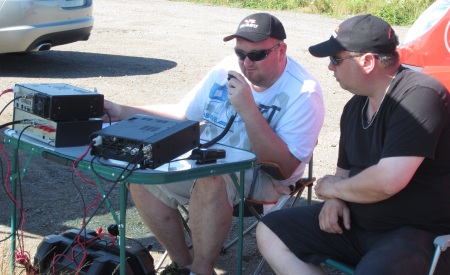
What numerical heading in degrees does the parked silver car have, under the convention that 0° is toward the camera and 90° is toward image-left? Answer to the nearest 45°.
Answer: approximately 135°

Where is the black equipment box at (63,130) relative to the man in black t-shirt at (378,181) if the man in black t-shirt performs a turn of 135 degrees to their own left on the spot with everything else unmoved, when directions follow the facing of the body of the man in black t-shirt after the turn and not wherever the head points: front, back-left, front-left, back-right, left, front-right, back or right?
back

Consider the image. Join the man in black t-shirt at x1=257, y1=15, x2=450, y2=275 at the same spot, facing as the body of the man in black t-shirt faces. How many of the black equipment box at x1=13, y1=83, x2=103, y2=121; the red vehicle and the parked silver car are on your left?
0

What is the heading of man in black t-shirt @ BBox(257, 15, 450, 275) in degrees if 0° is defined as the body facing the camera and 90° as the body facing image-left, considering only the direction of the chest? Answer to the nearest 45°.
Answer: approximately 45°

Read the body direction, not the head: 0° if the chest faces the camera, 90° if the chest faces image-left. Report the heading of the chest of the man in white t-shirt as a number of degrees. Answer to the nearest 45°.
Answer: approximately 45°

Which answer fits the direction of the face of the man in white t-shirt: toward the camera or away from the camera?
toward the camera

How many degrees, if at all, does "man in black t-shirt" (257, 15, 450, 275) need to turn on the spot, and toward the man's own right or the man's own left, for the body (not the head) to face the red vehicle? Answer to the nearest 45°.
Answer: approximately 135° to the man's own right

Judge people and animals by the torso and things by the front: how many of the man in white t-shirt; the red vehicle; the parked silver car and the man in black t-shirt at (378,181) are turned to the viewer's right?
0

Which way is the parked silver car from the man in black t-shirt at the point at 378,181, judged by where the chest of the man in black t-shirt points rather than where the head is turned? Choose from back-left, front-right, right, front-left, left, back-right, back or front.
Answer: right

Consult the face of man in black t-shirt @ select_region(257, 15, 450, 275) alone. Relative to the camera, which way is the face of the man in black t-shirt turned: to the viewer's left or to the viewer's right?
to the viewer's left

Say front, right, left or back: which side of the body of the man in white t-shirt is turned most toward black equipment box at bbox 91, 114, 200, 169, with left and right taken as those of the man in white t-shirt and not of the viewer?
front

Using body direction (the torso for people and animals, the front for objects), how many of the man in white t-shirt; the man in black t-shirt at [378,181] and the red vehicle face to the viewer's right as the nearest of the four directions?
0

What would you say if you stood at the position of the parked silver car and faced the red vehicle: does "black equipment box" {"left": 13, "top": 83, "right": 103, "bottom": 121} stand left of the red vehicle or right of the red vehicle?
right

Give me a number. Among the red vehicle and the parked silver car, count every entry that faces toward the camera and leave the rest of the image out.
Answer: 0

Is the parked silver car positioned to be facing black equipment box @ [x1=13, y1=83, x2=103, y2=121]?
no
